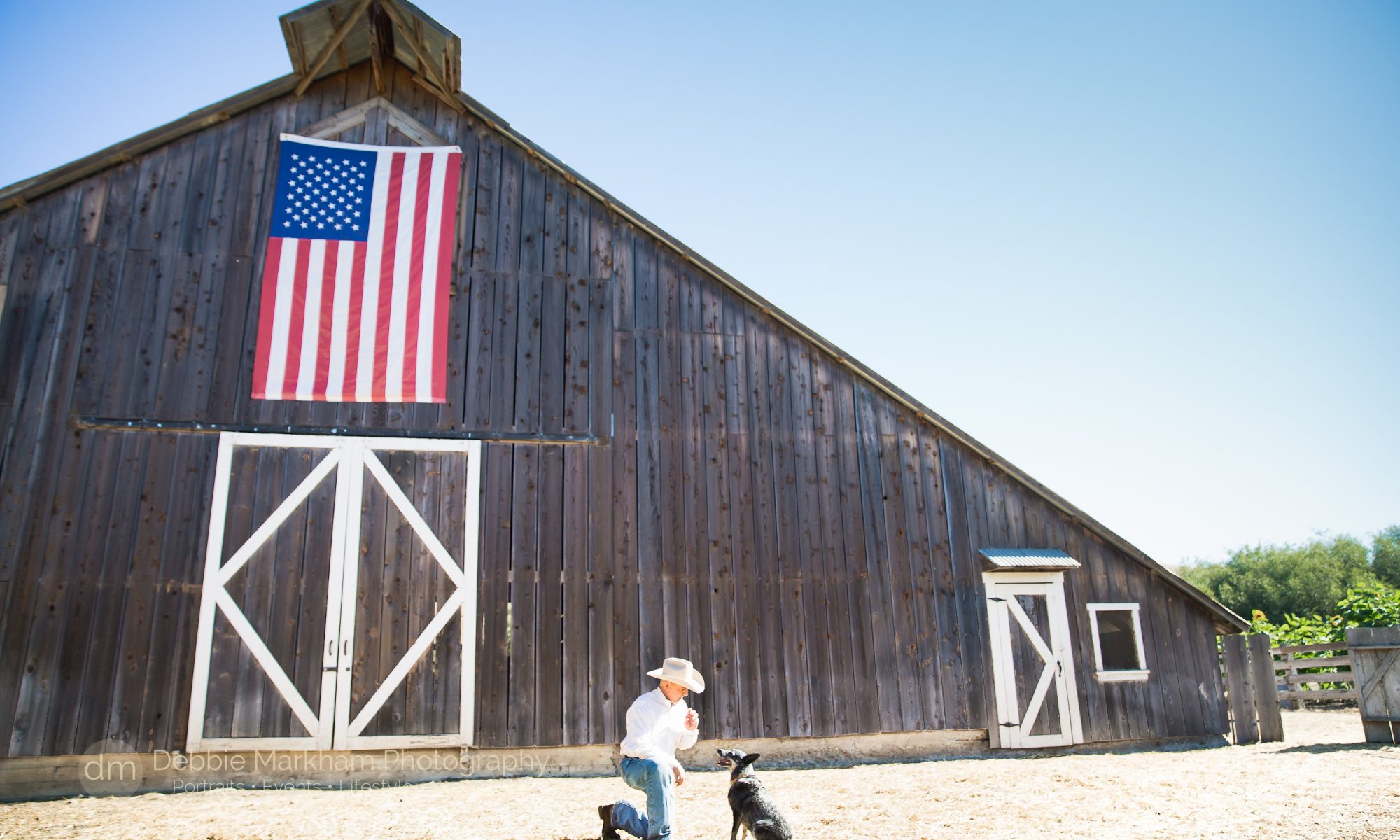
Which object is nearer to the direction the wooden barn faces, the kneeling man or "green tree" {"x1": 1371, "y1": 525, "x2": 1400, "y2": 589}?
the kneeling man

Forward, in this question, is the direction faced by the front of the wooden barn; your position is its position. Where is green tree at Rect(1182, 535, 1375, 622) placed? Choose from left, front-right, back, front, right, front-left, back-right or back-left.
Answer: back-left

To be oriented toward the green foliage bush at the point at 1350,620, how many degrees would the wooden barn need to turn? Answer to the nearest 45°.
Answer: approximately 135° to its left

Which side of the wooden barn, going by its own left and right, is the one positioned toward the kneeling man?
front

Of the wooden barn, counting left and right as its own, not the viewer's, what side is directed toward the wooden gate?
left

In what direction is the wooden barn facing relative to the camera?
toward the camera

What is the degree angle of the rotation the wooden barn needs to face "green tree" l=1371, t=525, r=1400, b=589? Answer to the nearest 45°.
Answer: approximately 135° to its left
